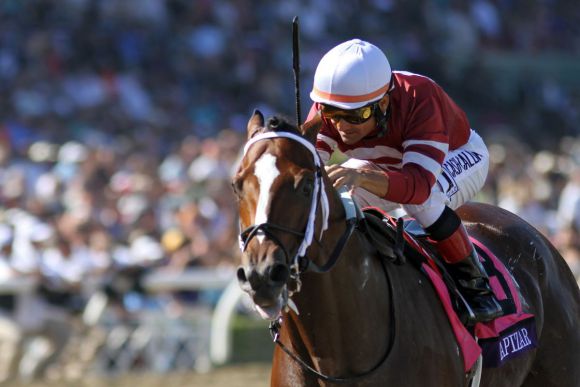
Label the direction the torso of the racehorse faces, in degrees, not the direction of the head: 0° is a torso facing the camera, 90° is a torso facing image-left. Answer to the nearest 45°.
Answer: approximately 45°

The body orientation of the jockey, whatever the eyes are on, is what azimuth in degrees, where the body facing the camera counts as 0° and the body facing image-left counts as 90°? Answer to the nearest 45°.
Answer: approximately 45°
